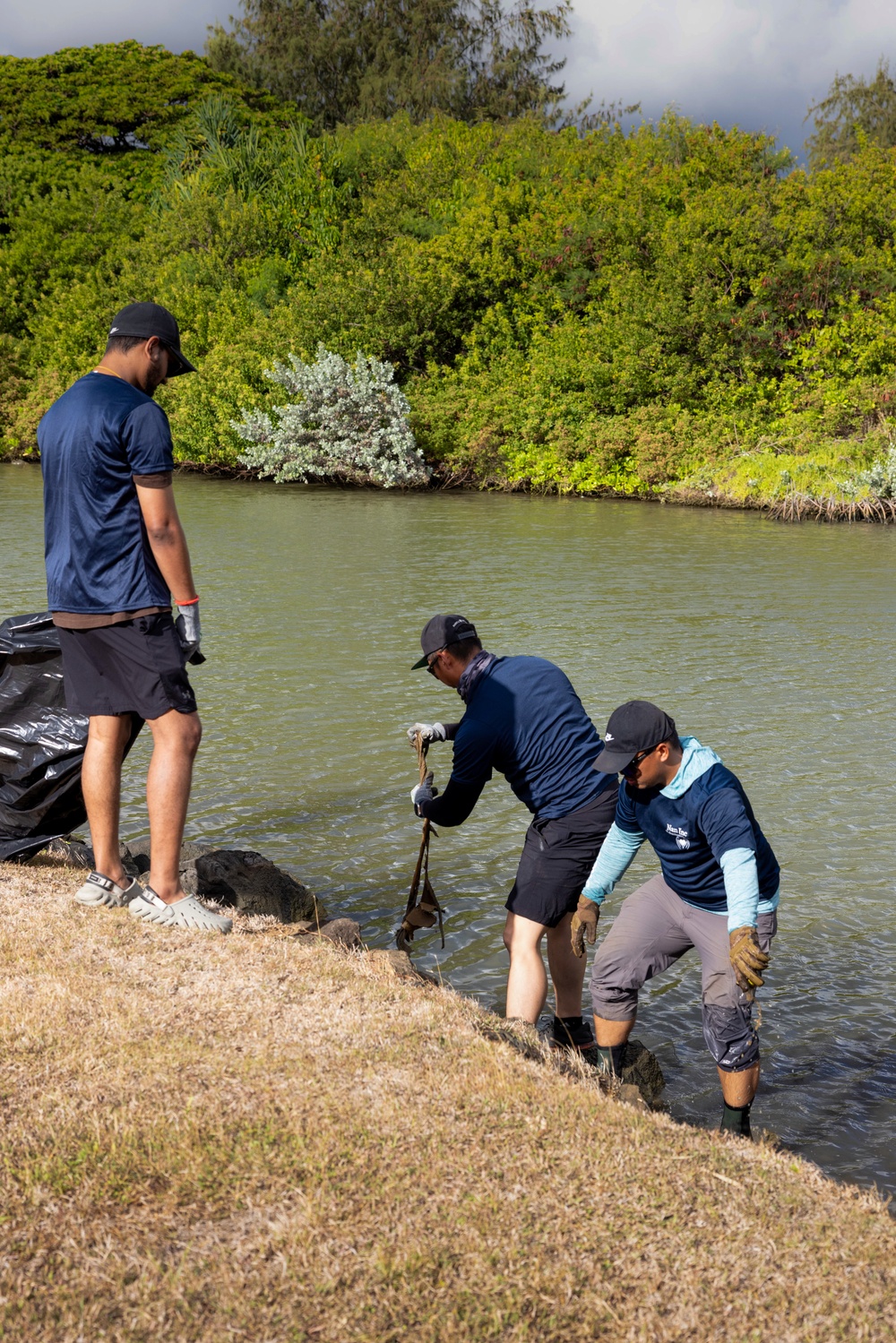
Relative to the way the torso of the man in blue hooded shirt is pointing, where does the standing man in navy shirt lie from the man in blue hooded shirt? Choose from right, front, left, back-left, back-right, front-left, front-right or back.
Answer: front-right

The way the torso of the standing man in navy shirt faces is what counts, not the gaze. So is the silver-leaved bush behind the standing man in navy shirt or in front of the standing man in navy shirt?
in front

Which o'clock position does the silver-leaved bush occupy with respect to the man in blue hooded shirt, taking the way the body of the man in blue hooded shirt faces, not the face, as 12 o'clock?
The silver-leaved bush is roughly at 4 o'clock from the man in blue hooded shirt.

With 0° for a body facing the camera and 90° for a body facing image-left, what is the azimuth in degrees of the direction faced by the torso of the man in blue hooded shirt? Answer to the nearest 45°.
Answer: approximately 45°

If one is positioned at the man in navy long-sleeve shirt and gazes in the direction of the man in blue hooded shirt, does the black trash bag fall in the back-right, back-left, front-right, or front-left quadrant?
back-right

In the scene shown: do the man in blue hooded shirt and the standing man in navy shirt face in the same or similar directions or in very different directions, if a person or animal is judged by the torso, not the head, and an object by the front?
very different directions

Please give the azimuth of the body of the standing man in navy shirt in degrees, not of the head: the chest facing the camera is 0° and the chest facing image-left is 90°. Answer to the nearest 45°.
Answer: approximately 225°

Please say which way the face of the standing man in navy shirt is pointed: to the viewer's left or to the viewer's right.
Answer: to the viewer's right

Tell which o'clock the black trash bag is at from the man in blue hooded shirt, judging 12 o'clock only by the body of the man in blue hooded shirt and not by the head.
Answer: The black trash bag is roughly at 2 o'clock from the man in blue hooded shirt.
